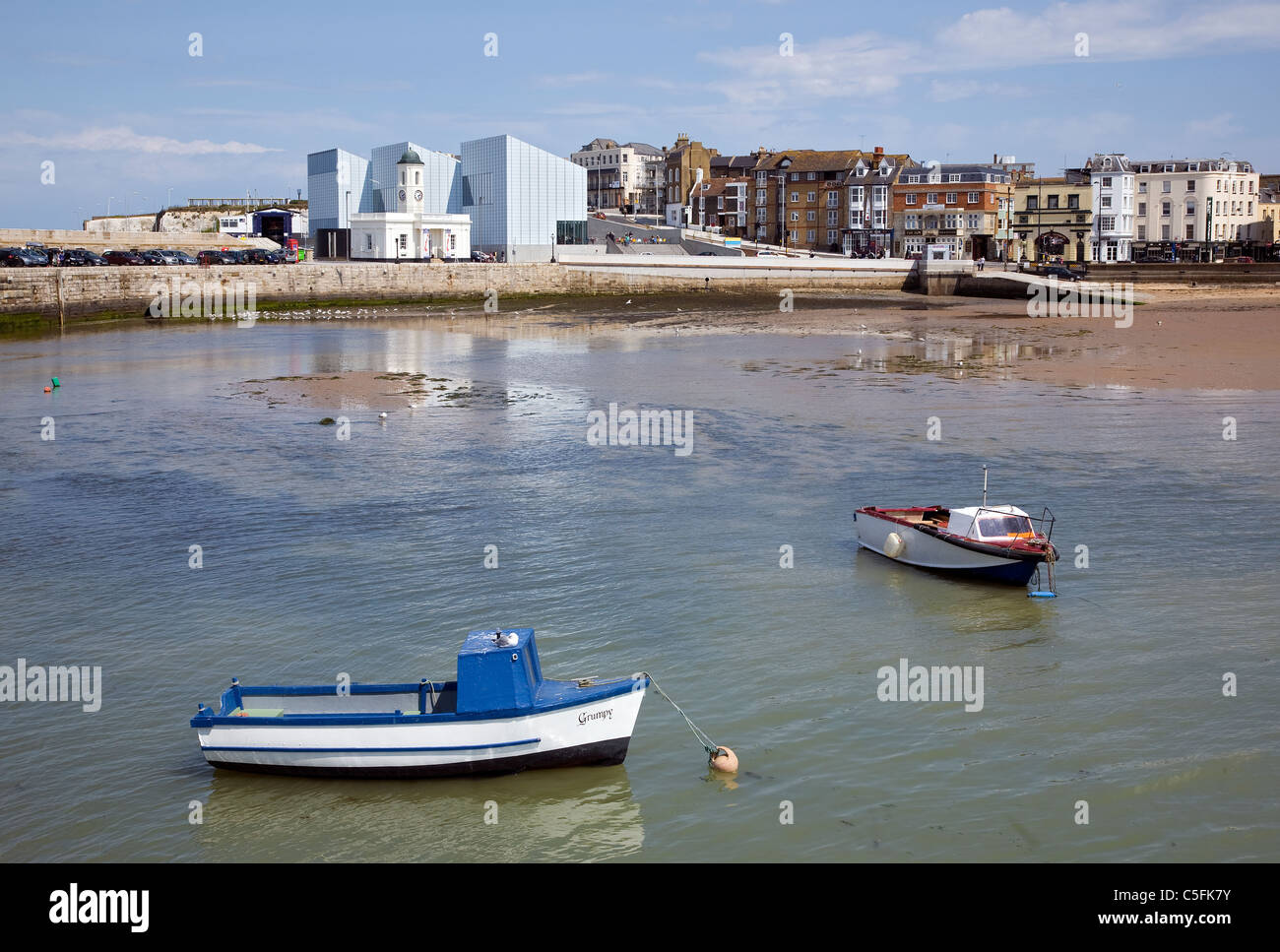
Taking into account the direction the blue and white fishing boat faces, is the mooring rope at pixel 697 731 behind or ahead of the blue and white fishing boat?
ahead

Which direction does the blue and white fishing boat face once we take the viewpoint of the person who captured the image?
facing to the right of the viewer

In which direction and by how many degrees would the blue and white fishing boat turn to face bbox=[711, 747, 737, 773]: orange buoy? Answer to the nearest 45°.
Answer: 0° — it already faces it
